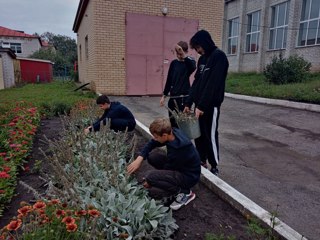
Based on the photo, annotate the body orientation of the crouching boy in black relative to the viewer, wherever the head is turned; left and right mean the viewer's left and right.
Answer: facing to the left of the viewer

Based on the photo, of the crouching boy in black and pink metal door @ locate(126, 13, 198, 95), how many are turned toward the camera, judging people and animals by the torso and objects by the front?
1

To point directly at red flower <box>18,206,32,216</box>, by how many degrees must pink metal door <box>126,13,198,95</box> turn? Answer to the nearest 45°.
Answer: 0° — it already faces it

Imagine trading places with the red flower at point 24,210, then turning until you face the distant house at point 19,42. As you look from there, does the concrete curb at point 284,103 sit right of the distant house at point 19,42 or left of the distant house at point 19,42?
right

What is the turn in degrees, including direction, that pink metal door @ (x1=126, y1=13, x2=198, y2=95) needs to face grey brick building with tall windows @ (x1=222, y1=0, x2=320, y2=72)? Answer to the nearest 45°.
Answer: approximately 135° to its left

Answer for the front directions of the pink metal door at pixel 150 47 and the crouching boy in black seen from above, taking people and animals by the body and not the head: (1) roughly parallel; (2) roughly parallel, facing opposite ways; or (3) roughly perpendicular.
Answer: roughly perpendicular

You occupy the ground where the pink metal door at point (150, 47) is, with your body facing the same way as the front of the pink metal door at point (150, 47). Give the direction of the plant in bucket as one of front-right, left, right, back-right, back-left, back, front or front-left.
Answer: front

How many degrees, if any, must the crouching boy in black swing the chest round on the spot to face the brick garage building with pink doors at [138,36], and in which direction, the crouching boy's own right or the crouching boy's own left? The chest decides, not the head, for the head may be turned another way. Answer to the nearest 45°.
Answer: approximately 90° to the crouching boy's own right

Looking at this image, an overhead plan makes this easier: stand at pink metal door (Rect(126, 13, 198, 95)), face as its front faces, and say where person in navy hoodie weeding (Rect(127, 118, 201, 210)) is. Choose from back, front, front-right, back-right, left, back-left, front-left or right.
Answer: front

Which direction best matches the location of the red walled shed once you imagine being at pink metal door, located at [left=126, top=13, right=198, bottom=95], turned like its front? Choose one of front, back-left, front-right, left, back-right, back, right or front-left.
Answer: back-right

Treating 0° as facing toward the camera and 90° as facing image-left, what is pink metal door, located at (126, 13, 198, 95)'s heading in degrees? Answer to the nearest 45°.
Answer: approximately 0°
